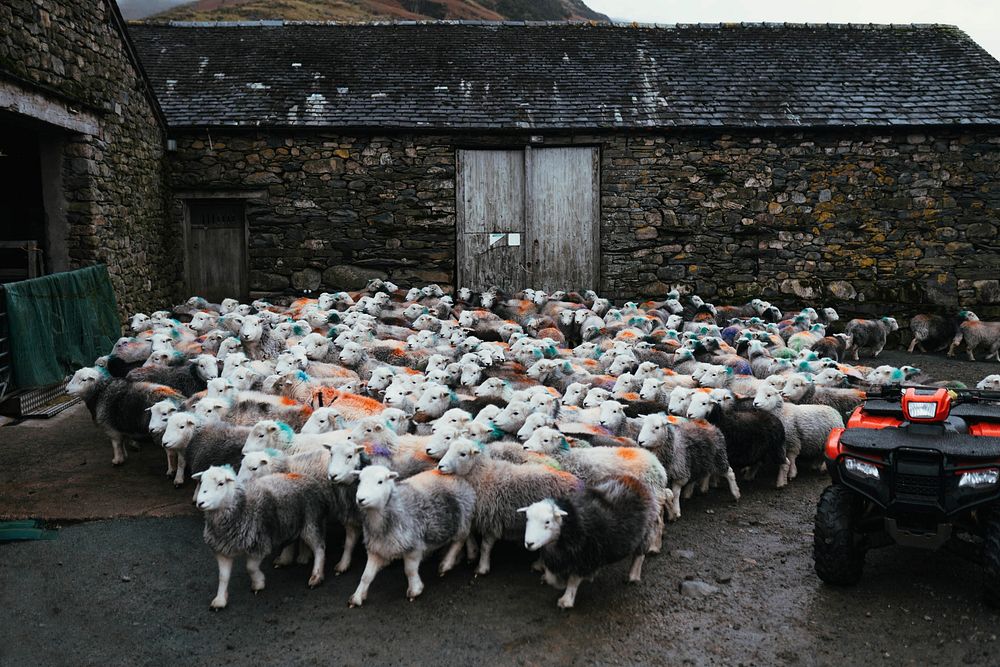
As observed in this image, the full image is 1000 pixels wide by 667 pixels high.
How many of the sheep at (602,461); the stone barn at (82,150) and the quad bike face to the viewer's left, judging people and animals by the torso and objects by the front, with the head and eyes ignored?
1

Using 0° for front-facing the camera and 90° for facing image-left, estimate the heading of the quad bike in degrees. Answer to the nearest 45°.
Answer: approximately 0°

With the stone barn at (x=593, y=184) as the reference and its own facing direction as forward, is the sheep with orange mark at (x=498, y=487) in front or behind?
in front

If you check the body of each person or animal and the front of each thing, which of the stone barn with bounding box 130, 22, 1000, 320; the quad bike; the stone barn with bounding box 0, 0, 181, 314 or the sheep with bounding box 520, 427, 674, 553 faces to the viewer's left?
the sheep

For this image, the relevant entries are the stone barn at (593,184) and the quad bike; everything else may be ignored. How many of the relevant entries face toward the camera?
2

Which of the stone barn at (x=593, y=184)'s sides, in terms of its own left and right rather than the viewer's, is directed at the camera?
front

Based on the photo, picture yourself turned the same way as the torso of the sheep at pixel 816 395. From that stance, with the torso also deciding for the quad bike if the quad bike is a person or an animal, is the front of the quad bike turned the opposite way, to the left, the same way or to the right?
to the left

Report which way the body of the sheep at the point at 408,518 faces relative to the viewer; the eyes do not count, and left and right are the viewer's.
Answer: facing the viewer and to the left of the viewer

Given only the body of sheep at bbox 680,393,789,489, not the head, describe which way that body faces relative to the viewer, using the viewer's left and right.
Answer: facing to the left of the viewer

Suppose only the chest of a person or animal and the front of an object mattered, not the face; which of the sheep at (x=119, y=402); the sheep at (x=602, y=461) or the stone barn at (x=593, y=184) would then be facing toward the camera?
the stone barn

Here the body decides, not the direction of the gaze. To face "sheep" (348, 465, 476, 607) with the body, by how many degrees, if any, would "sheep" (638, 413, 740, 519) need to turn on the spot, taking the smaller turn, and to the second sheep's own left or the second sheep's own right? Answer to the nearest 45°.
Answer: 0° — it already faces it

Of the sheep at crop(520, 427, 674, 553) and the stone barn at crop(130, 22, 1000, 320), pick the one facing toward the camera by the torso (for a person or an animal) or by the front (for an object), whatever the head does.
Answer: the stone barn

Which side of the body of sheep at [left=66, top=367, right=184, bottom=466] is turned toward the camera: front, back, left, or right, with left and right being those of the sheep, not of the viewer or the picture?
left

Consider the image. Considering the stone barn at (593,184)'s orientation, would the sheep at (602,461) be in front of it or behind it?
in front

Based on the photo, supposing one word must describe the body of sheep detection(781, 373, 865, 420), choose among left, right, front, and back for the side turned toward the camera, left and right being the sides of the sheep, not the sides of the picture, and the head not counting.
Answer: left
